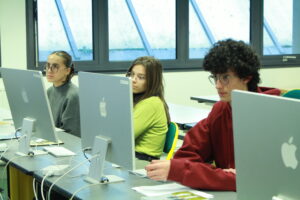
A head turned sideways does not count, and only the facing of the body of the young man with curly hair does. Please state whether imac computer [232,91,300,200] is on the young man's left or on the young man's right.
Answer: on the young man's left

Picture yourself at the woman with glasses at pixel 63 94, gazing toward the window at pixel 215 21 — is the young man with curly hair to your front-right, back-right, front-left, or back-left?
back-right

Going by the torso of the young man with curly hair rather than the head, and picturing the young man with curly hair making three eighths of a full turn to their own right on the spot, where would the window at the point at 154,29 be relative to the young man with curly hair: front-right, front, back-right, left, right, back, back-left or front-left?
front

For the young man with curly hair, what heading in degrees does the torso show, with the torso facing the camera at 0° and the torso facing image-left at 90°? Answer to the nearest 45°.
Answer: approximately 45°

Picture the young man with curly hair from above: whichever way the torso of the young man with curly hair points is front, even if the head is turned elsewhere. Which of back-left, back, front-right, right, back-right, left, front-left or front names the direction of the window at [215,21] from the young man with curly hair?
back-right

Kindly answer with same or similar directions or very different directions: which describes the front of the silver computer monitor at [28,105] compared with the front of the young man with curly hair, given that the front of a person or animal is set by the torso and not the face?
very different directions

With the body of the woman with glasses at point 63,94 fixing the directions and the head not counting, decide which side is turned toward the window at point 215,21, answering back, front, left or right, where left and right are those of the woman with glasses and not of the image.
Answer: back

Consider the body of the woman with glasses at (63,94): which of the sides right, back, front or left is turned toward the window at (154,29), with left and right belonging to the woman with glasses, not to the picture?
back

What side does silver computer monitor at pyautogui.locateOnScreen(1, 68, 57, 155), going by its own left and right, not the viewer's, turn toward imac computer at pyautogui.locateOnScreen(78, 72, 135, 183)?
right

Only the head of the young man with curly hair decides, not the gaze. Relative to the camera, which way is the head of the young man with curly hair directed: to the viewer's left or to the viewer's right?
to the viewer's left

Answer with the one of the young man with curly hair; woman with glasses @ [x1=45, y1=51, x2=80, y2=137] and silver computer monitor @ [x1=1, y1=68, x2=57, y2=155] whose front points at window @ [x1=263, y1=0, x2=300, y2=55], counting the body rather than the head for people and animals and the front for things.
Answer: the silver computer monitor

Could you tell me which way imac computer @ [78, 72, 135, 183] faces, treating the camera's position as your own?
facing away from the viewer and to the right of the viewer
